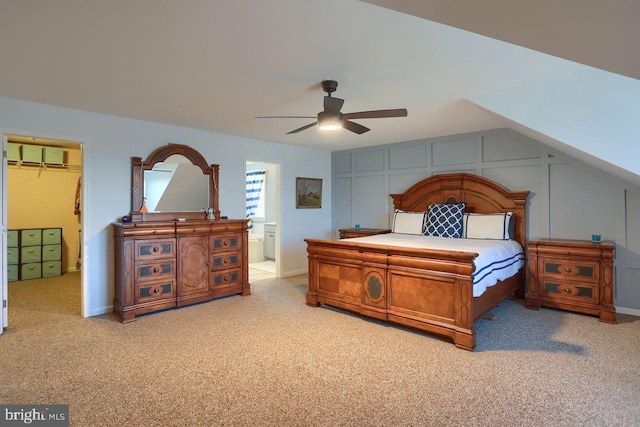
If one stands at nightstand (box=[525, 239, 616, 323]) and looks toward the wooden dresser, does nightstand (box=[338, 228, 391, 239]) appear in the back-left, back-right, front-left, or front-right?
front-right

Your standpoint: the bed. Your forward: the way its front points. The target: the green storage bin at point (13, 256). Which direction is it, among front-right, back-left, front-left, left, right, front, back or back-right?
front-right

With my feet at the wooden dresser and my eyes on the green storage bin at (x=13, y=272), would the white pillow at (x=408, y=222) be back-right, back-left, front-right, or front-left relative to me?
back-right

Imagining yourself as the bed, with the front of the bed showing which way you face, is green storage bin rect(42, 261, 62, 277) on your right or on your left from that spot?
on your right

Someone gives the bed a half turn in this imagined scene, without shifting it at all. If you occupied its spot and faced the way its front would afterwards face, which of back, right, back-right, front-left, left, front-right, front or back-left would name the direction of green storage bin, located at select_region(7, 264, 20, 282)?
back-left

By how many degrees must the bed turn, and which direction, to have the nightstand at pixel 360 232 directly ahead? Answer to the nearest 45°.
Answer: approximately 90° to its right

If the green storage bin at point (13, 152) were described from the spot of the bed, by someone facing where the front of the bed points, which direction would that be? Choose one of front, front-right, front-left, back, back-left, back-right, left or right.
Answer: front-right

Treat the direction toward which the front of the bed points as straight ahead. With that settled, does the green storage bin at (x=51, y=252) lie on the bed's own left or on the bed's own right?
on the bed's own right

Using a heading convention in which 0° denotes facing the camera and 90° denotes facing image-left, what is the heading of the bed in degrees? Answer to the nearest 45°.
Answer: approximately 45°

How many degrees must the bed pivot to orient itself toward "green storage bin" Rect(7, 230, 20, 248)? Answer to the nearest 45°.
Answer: approximately 45° to its right

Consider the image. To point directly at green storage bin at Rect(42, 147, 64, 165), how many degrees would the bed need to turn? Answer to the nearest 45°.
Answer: approximately 45° to its right
